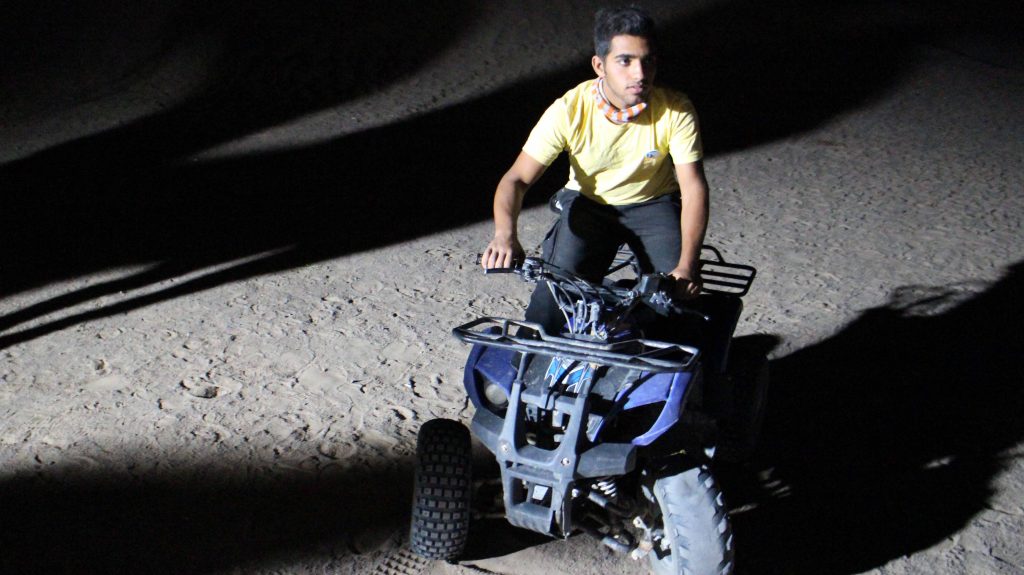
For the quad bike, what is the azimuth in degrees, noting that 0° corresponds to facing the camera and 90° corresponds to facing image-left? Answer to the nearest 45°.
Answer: approximately 45°

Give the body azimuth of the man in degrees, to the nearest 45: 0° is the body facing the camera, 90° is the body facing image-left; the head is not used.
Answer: approximately 0°
